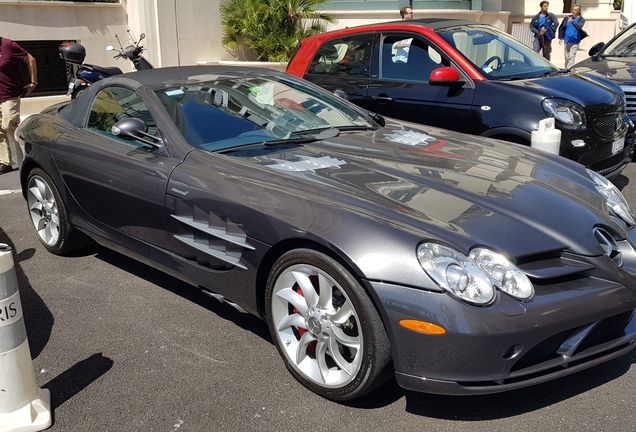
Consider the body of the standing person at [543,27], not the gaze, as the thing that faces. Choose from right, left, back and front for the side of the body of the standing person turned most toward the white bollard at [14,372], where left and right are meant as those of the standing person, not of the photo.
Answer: front

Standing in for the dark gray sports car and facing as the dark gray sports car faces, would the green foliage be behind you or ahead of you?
behind

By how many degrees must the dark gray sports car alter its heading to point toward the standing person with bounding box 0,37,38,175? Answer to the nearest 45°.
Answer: approximately 180°

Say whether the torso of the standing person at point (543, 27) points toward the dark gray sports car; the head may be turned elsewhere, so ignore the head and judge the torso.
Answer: yes

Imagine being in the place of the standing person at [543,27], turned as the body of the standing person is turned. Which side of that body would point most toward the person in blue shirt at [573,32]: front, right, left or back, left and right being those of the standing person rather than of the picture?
left

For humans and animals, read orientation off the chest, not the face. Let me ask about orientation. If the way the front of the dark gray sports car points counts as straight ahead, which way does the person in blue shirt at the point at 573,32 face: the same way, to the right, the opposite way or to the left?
to the right

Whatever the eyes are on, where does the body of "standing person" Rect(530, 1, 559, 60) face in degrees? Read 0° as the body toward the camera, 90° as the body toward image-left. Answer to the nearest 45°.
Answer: approximately 0°

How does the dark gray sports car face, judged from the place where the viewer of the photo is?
facing the viewer and to the right of the viewer

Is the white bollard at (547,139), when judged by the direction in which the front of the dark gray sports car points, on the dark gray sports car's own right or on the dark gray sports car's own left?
on the dark gray sports car's own left

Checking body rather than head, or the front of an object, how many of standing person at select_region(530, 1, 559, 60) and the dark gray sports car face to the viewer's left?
0

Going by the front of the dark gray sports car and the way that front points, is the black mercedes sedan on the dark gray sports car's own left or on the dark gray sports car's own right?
on the dark gray sports car's own left
